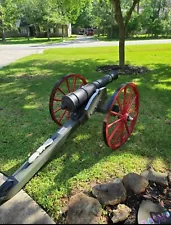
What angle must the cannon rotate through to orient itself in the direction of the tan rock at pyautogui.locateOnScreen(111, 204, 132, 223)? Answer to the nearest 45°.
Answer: approximately 135° to its right

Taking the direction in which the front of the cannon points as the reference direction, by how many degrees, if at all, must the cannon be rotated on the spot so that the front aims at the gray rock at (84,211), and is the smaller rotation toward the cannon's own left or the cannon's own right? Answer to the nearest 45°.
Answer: approximately 135° to the cannon's own right

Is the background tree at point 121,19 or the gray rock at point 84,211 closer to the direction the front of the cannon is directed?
the background tree

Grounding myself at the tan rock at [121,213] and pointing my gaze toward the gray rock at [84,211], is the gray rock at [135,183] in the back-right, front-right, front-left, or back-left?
back-right

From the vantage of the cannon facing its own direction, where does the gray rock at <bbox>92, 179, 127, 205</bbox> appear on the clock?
The gray rock is roughly at 4 o'clock from the cannon.

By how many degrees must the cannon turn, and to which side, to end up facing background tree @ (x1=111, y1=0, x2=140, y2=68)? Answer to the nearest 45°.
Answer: approximately 45° to its left

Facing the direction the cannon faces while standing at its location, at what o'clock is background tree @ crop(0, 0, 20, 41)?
The background tree is roughly at 10 o'clock from the cannon.

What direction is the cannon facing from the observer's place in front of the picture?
facing away from the viewer and to the right of the viewer
